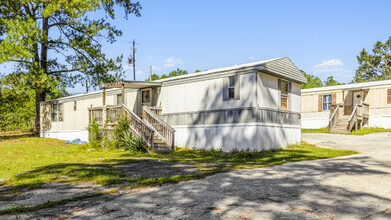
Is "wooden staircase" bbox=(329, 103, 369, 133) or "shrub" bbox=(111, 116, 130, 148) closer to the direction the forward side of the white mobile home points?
the shrub

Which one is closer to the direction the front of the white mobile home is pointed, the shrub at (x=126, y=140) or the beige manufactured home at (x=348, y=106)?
the shrub

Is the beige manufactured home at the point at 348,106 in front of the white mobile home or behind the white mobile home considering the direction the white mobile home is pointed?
behind

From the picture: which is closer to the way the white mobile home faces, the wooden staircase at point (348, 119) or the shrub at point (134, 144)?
the shrub

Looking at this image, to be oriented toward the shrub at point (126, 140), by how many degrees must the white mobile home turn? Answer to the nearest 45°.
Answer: approximately 45° to its right

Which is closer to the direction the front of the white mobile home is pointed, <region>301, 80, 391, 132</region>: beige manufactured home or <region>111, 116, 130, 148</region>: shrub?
the shrub

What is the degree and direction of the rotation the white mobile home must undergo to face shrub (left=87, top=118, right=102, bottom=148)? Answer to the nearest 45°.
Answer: approximately 45° to its right

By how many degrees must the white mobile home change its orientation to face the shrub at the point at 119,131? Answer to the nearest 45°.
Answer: approximately 45° to its right

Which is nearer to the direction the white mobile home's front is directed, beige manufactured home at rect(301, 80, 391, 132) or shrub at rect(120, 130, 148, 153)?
the shrub

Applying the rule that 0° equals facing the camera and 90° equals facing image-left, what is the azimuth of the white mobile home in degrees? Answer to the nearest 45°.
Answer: approximately 45°
